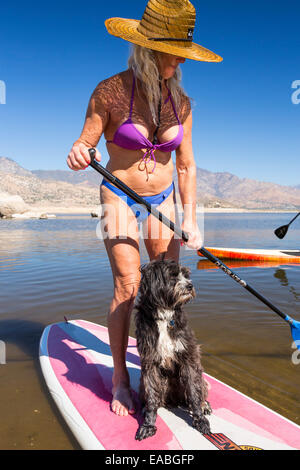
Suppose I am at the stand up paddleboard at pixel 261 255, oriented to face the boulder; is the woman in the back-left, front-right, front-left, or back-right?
back-left

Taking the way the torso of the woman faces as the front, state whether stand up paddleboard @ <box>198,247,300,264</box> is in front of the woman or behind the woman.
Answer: behind

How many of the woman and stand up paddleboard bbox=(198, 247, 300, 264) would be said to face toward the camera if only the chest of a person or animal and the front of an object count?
1

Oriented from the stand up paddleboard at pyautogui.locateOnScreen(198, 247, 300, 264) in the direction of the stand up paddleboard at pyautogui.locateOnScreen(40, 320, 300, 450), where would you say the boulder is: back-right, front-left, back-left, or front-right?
back-right

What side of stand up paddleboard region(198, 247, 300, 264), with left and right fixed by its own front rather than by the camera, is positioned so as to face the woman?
left

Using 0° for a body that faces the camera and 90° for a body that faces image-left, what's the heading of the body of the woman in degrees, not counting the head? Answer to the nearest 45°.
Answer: approximately 0°

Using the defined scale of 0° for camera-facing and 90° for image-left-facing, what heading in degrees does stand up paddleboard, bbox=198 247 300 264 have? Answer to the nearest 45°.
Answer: approximately 90°

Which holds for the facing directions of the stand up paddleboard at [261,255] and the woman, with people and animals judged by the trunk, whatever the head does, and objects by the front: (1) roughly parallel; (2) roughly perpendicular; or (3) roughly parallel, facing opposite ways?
roughly perpendicular

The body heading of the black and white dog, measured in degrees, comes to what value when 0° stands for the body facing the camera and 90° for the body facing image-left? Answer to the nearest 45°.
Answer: approximately 0°

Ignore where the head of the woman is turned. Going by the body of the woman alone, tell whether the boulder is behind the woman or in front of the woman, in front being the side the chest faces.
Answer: behind
